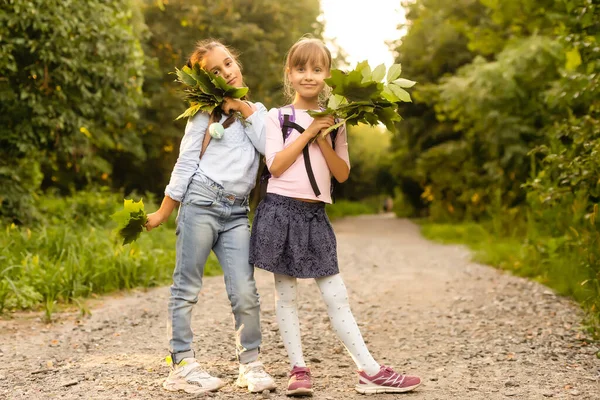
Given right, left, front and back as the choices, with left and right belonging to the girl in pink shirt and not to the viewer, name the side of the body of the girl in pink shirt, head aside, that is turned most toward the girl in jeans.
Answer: right

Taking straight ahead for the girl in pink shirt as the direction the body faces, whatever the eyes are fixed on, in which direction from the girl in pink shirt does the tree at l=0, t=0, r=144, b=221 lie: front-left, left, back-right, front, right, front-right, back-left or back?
back-right

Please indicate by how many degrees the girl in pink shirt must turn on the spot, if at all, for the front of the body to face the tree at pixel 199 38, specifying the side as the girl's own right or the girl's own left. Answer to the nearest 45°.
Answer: approximately 180°

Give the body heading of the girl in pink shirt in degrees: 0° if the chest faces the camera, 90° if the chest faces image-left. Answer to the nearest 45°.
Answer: approximately 0°

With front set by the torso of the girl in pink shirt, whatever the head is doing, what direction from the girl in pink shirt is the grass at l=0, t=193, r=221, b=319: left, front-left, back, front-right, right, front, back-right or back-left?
back-right
